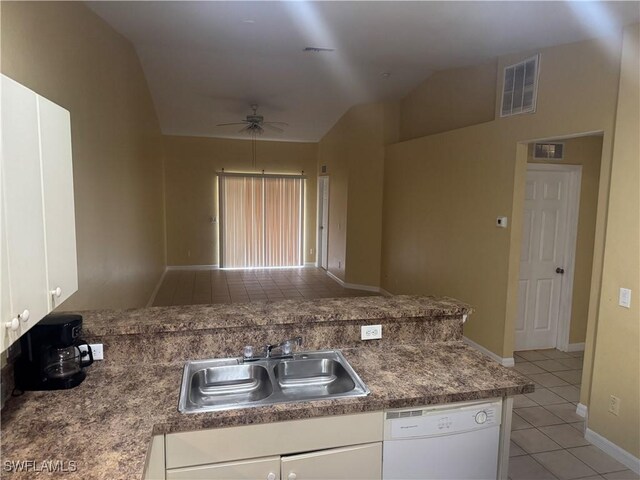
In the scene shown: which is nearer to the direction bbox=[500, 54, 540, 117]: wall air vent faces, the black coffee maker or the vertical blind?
the black coffee maker

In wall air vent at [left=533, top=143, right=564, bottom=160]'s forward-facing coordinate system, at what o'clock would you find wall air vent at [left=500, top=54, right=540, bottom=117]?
wall air vent at [left=500, top=54, right=540, bottom=117] is roughly at 1 o'clock from wall air vent at [left=533, top=143, right=564, bottom=160].

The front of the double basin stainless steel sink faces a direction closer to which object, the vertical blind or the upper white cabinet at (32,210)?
the upper white cabinet

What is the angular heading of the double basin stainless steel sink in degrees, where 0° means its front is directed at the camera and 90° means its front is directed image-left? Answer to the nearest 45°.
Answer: approximately 0°

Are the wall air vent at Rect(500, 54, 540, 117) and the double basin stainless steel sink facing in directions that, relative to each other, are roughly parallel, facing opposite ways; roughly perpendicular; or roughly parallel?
roughly perpendicular

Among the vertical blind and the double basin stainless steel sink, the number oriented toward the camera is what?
2

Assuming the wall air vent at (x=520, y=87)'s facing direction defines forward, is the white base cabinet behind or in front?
in front

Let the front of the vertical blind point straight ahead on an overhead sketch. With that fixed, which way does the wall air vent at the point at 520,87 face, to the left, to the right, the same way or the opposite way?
to the right

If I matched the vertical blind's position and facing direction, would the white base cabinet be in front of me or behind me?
in front

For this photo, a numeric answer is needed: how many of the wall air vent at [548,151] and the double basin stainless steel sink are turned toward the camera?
2

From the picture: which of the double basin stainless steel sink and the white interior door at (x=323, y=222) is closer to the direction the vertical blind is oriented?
the double basin stainless steel sink
